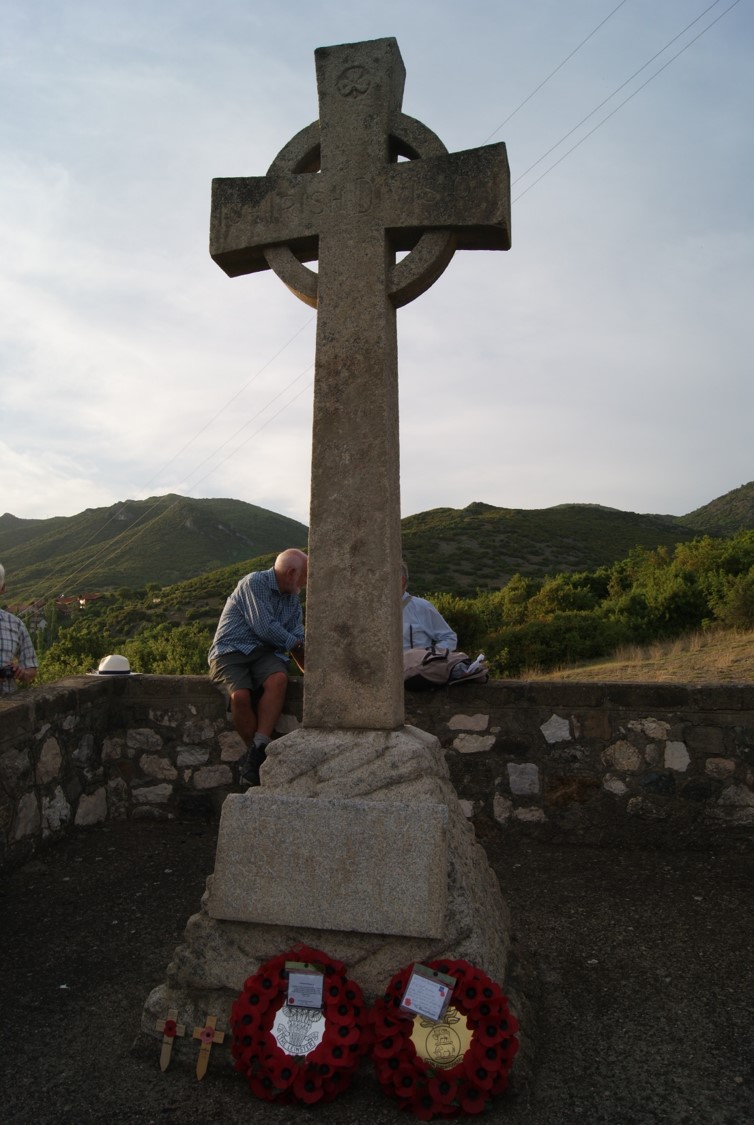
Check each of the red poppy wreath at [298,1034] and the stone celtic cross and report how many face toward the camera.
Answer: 2

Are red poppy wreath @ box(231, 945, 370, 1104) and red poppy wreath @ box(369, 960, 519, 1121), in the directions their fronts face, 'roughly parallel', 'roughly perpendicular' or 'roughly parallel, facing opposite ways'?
roughly parallel

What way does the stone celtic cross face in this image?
toward the camera

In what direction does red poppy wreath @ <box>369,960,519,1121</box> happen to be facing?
toward the camera

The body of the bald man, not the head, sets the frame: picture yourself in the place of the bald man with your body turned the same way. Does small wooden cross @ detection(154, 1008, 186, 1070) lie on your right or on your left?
on your right

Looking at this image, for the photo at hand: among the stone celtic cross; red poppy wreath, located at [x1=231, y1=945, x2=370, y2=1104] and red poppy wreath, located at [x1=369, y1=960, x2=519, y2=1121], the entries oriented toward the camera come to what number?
3

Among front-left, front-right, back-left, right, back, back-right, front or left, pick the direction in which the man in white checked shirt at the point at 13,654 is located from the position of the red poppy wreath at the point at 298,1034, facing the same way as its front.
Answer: back-right

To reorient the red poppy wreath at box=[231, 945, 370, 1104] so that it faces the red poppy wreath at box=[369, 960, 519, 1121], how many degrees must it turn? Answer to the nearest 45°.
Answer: approximately 90° to its left

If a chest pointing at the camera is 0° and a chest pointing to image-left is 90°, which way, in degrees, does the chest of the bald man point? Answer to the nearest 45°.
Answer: approximately 315°

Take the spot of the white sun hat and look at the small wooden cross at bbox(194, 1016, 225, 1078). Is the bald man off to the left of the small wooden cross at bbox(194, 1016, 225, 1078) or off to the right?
left

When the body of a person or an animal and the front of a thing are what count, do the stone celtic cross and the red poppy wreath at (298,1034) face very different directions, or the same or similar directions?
same or similar directions

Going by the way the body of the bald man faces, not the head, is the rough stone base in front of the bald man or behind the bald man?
in front
